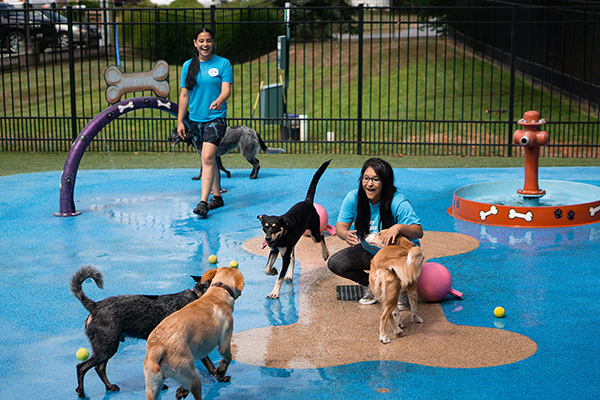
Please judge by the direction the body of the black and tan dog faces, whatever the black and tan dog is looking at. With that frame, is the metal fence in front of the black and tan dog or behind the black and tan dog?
behind

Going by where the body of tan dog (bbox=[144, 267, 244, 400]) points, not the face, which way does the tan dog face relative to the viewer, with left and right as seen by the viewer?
facing away from the viewer and to the right of the viewer

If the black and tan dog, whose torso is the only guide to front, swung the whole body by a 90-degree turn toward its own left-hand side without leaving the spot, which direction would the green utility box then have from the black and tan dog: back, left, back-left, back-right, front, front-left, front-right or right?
back-left

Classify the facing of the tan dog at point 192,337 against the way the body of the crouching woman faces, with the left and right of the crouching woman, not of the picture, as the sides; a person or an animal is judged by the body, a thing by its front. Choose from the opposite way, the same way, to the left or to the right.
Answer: the opposite way

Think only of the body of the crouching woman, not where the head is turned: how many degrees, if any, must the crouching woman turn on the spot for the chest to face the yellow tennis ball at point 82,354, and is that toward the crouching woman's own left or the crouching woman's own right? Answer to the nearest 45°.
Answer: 0° — they already face it

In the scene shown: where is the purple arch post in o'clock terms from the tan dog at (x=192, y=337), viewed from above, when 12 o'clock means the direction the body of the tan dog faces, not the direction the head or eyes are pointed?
The purple arch post is roughly at 10 o'clock from the tan dog.

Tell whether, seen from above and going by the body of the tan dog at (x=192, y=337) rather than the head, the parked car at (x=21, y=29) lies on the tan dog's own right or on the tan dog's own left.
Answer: on the tan dog's own left

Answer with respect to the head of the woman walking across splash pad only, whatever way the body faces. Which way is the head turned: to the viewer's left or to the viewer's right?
to the viewer's right

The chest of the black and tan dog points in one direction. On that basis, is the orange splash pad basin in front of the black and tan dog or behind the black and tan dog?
behind

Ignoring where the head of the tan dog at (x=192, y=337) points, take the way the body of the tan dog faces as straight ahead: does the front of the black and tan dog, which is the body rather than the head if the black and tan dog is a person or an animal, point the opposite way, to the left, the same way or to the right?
the opposite way

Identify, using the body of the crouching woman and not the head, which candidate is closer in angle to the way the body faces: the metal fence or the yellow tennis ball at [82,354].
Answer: the yellow tennis ball
